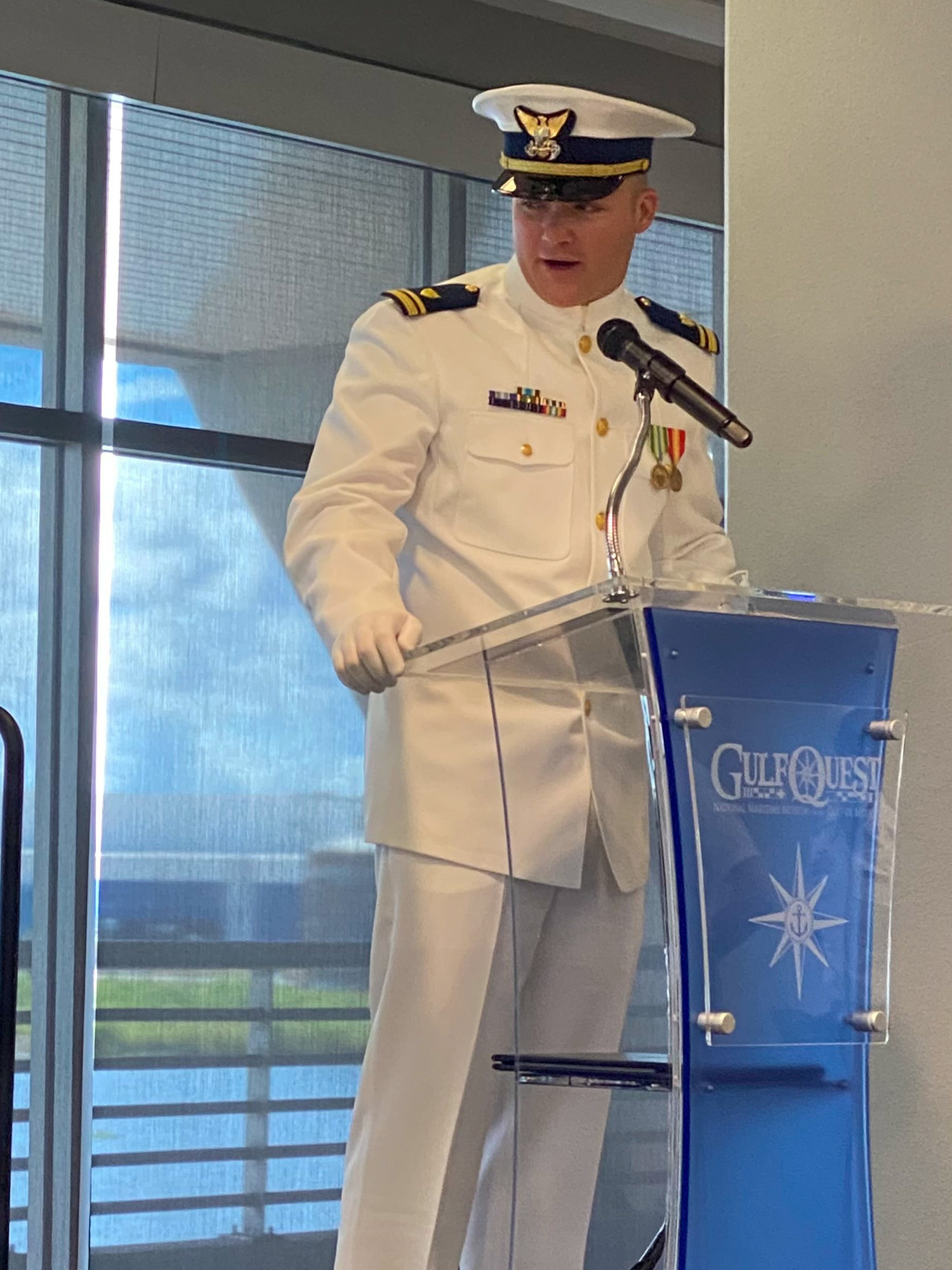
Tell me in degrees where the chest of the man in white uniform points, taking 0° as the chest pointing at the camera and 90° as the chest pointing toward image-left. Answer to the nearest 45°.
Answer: approximately 315°
